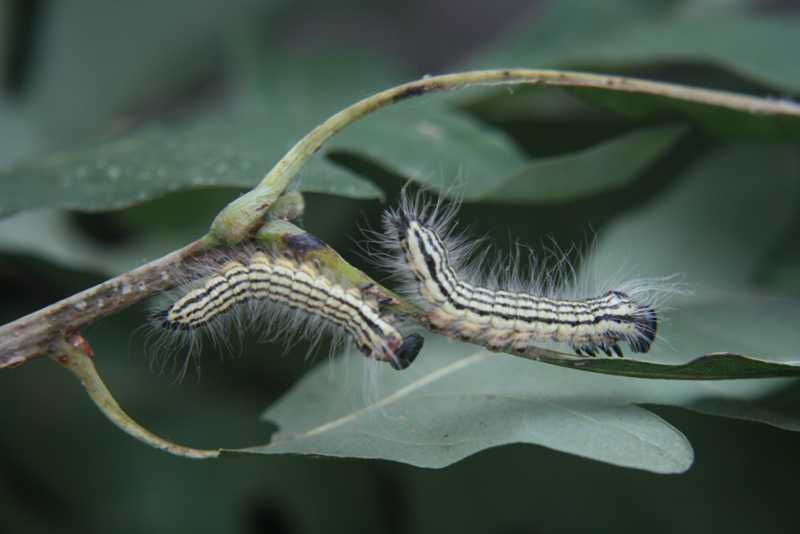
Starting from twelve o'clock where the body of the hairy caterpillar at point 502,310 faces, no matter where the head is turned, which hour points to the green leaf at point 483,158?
The green leaf is roughly at 8 o'clock from the hairy caterpillar.

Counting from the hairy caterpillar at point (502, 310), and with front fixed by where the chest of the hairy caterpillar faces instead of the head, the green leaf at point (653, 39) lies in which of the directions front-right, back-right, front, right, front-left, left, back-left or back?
left

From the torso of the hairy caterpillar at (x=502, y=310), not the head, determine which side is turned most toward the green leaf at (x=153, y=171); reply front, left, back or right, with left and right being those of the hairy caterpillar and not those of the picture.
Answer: back

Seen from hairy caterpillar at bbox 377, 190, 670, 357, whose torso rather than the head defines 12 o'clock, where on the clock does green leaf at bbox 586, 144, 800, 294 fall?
The green leaf is roughly at 10 o'clock from the hairy caterpillar.

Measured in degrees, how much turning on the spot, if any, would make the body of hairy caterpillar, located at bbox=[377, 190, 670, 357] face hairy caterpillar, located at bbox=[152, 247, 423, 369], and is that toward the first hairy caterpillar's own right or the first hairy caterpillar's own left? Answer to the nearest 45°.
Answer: approximately 135° to the first hairy caterpillar's own right

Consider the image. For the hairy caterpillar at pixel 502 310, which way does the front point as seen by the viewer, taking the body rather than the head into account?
to the viewer's right
